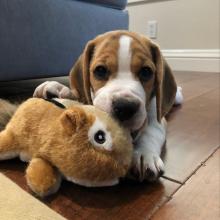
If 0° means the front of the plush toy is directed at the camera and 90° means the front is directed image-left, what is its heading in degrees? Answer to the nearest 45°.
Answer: approximately 270°

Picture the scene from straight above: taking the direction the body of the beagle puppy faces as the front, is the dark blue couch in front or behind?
behind

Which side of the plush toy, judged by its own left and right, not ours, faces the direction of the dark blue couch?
left

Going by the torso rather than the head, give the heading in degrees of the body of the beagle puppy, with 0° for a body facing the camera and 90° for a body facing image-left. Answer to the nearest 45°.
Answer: approximately 0°

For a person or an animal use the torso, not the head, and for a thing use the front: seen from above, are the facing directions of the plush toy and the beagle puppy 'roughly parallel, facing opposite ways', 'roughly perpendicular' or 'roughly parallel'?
roughly perpendicular
